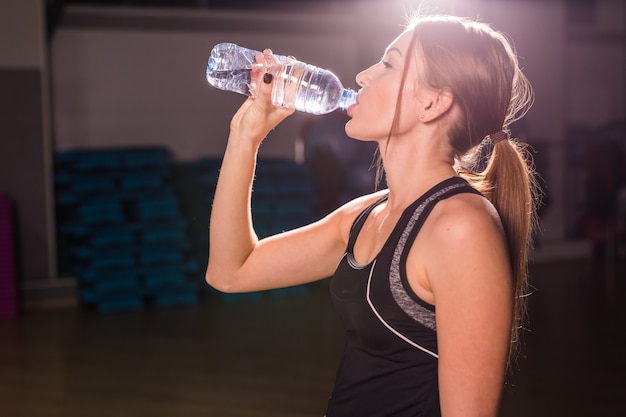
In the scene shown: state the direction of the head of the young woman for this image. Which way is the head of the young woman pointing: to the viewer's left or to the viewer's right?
to the viewer's left

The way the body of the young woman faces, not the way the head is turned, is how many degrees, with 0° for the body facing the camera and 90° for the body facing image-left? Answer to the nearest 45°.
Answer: approximately 45°
